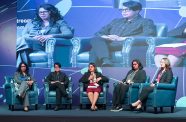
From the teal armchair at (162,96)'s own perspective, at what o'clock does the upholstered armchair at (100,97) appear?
The upholstered armchair is roughly at 2 o'clock from the teal armchair.

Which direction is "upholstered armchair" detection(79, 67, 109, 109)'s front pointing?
toward the camera

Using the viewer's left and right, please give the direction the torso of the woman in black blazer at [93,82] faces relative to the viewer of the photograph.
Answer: facing the viewer

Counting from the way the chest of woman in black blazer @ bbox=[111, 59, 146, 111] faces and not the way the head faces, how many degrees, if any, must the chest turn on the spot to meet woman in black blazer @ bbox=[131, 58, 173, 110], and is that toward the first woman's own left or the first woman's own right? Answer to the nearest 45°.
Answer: approximately 90° to the first woman's own left

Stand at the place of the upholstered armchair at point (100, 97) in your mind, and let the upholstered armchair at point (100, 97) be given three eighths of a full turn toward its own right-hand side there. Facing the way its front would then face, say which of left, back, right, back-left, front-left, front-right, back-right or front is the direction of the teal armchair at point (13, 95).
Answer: front-left

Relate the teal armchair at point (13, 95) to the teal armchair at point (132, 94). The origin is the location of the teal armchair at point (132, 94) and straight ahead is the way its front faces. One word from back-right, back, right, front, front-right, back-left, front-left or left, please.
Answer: front-right

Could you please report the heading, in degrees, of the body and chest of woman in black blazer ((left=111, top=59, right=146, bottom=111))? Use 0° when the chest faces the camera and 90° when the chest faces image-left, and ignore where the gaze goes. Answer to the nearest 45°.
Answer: approximately 45°

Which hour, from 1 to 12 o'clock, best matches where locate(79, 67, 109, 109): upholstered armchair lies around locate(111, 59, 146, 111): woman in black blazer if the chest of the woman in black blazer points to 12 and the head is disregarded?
The upholstered armchair is roughly at 2 o'clock from the woman in black blazer.

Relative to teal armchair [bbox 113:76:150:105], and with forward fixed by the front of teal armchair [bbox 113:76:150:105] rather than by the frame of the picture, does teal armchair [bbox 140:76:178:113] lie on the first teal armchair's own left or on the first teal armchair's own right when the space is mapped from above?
on the first teal armchair's own left

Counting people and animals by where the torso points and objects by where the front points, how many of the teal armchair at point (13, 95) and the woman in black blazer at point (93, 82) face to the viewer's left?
0

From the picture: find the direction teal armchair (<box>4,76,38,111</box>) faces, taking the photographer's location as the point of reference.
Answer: facing the viewer and to the right of the viewer

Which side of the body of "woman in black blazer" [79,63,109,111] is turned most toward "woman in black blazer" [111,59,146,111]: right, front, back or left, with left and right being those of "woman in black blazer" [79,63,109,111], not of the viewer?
left

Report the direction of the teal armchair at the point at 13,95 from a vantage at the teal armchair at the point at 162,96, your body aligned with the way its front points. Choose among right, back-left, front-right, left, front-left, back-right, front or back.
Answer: front-right

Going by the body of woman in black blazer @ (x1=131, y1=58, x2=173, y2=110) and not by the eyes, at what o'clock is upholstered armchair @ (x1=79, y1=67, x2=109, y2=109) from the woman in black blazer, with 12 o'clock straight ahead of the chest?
The upholstered armchair is roughly at 2 o'clock from the woman in black blazer.
